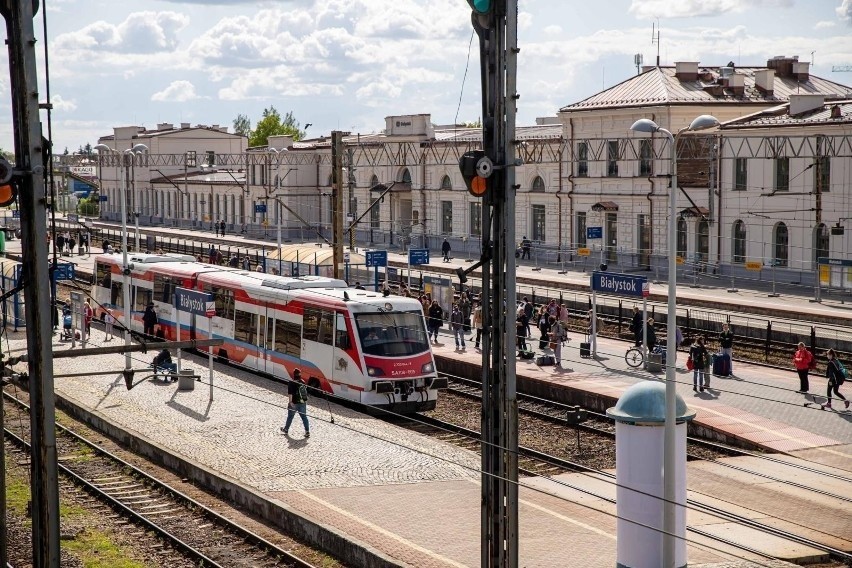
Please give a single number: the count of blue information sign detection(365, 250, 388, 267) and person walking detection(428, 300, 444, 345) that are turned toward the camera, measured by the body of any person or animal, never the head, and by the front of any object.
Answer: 2

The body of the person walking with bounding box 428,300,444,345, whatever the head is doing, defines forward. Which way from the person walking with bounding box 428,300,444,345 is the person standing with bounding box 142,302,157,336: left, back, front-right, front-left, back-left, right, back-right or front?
right

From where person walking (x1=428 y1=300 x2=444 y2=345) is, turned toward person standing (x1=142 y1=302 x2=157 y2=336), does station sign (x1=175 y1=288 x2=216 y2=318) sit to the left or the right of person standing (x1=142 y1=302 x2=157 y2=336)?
left

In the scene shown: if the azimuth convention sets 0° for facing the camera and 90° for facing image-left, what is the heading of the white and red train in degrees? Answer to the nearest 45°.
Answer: approximately 315°

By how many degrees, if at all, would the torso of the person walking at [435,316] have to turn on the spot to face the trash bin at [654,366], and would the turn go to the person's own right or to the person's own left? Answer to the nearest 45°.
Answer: approximately 45° to the person's own left

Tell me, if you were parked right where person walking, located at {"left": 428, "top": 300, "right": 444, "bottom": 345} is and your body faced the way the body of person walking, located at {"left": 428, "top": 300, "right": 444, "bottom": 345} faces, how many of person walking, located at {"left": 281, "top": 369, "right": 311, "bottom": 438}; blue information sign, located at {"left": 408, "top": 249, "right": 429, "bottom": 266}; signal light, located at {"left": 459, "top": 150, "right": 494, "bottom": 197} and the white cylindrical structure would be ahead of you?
3

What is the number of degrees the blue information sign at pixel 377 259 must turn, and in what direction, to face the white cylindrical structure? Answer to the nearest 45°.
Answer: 0° — it already faces it

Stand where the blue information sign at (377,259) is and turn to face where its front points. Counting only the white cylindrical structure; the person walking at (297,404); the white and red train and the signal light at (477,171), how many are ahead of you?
4

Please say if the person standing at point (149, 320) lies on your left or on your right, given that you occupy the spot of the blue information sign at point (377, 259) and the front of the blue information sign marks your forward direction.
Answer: on your right

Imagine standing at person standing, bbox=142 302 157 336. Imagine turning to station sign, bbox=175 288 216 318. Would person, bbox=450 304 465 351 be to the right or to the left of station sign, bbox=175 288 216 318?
left
